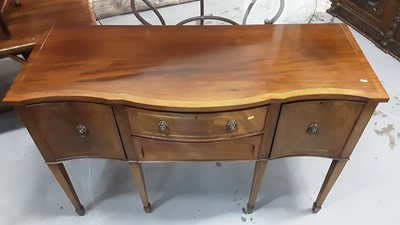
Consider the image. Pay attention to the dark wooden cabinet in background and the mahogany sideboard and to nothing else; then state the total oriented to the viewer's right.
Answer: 0

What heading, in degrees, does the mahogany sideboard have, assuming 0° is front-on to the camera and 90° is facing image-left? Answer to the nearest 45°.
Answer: approximately 0°

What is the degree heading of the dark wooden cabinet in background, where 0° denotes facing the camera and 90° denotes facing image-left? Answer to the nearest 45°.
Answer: approximately 45°

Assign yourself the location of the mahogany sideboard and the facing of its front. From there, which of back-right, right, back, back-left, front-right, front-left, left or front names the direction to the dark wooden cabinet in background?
back-left

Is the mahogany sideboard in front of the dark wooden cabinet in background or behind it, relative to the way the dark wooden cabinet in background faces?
in front
